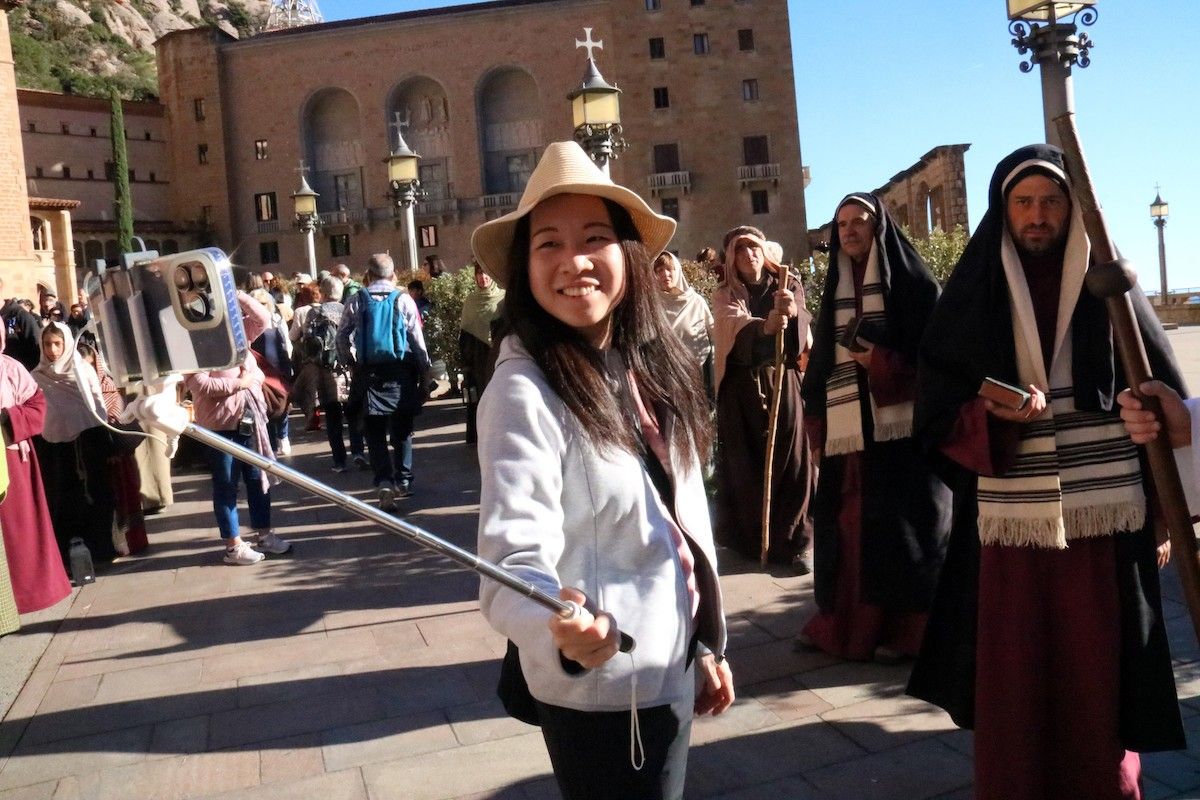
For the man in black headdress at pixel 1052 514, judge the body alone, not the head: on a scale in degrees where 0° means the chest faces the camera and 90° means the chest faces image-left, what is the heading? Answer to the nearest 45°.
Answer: approximately 0°

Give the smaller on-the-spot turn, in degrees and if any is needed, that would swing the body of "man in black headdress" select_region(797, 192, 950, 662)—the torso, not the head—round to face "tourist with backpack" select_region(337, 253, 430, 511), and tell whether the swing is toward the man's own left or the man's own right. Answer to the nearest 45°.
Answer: approximately 90° to the man's own right

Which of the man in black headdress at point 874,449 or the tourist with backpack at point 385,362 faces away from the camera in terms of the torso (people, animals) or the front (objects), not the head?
the tourist with backpack

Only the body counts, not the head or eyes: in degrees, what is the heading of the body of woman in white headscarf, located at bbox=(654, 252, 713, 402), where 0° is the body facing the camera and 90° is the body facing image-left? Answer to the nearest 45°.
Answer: approximately 45°

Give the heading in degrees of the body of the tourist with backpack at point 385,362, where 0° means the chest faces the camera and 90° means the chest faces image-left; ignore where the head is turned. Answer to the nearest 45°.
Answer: approximately 180°

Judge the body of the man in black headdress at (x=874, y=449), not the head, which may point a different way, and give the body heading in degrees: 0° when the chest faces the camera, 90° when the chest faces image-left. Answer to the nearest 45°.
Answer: approximately 45°

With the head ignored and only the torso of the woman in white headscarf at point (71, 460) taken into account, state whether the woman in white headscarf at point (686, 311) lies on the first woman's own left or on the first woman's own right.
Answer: on the first woman's own left

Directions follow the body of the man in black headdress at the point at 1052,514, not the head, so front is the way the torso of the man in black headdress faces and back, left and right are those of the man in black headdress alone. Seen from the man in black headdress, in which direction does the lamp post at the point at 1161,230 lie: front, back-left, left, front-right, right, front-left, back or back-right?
back

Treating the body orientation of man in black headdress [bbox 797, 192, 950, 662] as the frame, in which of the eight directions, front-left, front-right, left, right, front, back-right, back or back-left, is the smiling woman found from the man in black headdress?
front-left

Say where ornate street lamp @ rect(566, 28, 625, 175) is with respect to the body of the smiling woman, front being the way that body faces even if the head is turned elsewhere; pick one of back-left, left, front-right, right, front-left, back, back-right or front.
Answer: back-left

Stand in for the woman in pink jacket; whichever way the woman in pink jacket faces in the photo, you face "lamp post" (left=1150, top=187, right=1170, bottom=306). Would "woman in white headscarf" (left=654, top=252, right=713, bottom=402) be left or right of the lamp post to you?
right

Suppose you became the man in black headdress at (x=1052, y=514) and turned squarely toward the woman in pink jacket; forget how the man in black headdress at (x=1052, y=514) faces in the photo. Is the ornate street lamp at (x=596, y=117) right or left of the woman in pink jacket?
right

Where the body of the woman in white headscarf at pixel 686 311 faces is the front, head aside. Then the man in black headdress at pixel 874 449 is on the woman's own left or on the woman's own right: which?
on the woman's own left

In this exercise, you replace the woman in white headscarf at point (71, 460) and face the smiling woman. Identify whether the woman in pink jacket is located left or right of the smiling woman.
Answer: left
